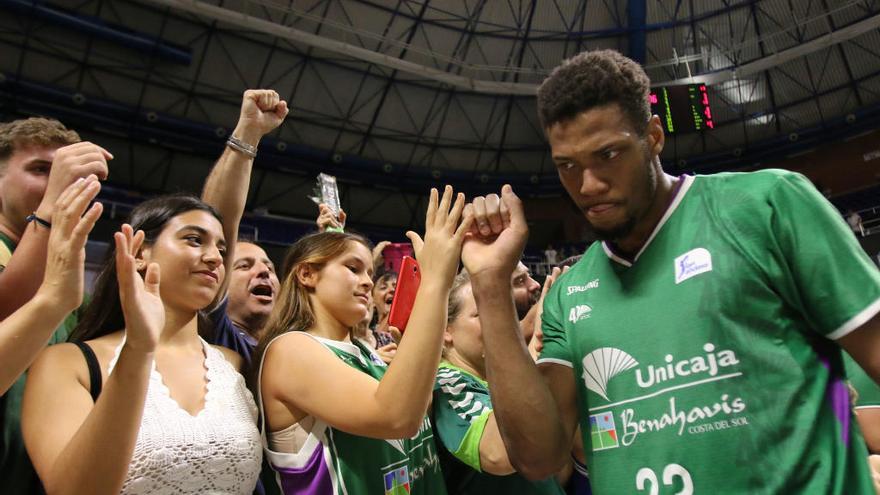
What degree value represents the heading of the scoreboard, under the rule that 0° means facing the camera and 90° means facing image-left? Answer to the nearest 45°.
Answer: approximately 0°

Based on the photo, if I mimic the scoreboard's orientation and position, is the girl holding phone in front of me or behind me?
in front
